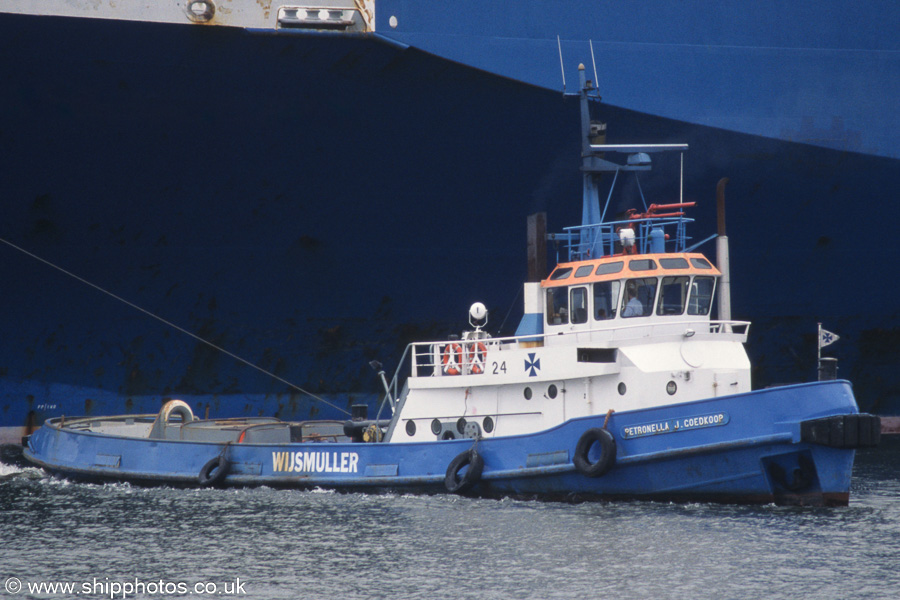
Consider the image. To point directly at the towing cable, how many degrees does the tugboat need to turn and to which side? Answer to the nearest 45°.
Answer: approximately 180°

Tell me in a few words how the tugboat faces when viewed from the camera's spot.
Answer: facing the viewer and to the right of the viewer
